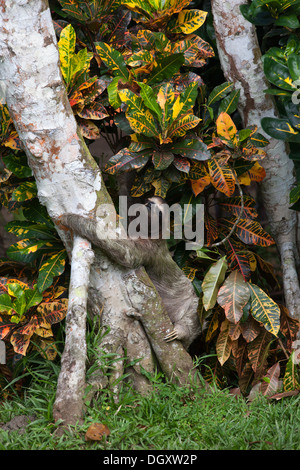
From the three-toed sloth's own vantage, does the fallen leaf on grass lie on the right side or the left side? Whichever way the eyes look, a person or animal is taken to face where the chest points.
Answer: on its left

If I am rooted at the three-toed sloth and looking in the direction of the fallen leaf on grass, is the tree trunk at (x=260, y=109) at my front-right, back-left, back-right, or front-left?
back-left
